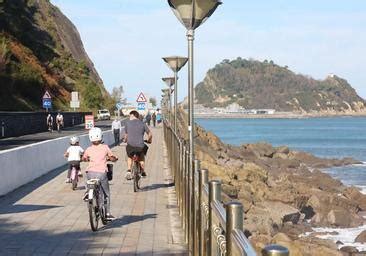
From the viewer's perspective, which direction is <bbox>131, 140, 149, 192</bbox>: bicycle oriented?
away from the camera

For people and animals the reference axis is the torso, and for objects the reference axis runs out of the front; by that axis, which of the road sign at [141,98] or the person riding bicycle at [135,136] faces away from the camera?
the person riding bicycle

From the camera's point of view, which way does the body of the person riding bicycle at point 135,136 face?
away from the camera

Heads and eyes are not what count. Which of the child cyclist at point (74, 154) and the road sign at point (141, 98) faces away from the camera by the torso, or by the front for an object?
the child cyclist

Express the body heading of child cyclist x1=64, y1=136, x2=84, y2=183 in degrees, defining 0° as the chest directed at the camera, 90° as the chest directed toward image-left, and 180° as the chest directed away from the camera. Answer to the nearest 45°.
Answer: approximately 180°

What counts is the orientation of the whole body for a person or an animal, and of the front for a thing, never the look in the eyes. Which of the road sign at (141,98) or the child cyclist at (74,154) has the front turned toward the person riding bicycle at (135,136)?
the road sign

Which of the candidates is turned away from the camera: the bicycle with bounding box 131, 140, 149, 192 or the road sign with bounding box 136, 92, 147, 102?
the bicycle

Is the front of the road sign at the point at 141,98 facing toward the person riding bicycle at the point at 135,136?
yes

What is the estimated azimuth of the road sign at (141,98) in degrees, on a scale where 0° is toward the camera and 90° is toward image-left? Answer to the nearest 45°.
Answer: approximately 0°
